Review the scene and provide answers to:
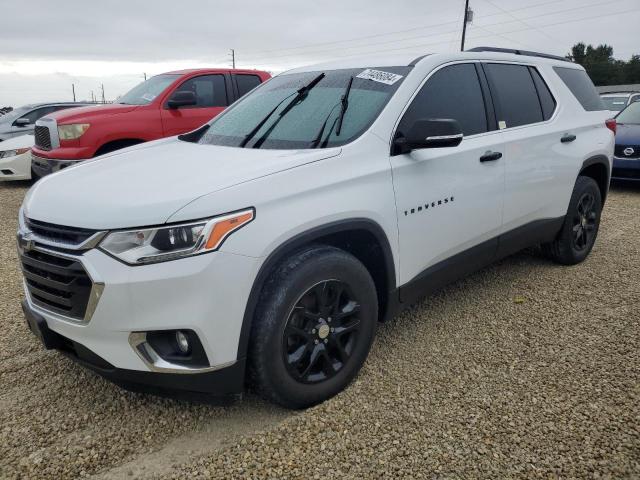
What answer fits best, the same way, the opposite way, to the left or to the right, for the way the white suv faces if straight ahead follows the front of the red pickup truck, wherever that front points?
the same way

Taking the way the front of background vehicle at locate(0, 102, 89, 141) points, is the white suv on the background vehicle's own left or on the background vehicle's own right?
on the background vehicle's own left

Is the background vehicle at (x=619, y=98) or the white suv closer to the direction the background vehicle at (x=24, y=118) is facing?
the white suv

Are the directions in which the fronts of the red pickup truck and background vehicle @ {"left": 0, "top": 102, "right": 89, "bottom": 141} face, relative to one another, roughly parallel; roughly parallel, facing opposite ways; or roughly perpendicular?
roughly parallel

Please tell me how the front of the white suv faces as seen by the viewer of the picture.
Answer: facing the viewer and to the left of the viewer

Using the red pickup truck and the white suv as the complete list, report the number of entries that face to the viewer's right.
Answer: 0

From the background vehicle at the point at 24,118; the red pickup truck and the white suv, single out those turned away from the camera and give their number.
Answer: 0

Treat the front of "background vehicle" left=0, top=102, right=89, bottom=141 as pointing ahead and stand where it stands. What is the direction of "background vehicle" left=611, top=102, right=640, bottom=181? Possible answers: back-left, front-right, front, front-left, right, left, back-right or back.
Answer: left
